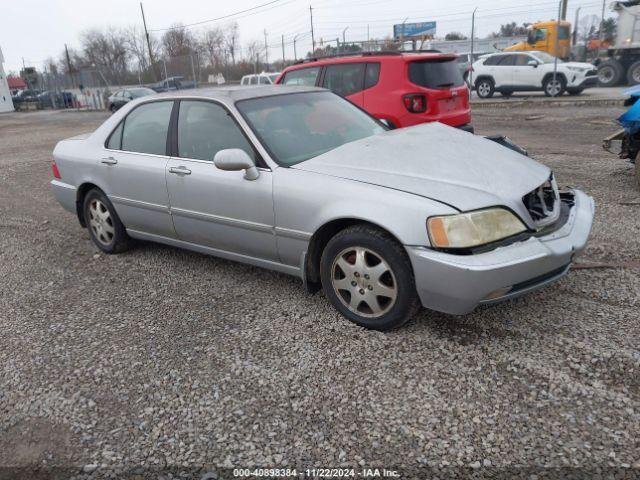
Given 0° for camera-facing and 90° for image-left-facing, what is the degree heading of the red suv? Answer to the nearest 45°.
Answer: approximately 135°

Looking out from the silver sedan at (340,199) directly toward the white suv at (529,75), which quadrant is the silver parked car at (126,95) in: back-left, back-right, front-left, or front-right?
front-left

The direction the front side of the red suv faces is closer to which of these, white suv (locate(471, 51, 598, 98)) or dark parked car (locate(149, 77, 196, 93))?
the dark parked car

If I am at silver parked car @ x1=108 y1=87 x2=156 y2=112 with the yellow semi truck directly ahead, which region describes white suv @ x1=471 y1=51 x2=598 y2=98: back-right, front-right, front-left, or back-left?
front-right

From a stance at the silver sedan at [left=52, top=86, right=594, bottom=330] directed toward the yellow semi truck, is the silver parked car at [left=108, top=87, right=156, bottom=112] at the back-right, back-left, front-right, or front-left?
front-left

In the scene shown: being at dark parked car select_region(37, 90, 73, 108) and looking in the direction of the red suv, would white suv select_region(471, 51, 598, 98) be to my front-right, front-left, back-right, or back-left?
front-left

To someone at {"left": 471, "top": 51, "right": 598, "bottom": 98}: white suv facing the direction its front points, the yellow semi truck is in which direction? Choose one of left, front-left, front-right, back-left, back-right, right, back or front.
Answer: back-left

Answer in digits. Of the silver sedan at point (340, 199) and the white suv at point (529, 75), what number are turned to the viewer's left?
0

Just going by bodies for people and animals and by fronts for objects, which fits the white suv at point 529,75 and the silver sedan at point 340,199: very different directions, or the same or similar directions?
same or similar directions

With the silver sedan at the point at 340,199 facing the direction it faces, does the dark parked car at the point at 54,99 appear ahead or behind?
behind

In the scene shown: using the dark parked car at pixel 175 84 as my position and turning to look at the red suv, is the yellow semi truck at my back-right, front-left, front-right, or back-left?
front-left

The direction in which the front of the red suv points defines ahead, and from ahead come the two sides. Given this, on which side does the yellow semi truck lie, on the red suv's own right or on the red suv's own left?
on the red suv's own right
